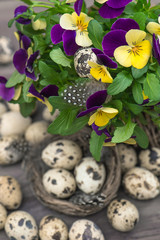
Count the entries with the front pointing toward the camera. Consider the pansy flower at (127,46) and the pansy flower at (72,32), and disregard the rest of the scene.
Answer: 2

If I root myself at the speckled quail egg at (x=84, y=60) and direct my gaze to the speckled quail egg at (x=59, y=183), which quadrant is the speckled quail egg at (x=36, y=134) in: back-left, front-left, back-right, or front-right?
front-right

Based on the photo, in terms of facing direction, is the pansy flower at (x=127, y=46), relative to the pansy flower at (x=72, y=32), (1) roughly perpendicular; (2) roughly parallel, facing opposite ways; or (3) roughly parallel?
roughly parallel

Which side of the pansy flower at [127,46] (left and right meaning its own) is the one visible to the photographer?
front

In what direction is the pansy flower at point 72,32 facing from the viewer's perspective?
toward the camera
